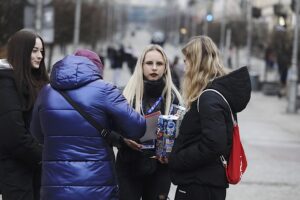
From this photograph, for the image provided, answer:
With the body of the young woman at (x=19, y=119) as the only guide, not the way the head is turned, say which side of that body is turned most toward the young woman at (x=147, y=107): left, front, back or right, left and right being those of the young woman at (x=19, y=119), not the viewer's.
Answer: front

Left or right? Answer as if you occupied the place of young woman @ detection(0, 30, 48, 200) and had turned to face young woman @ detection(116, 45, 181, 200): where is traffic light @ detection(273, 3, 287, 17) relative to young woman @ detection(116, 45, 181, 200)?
left

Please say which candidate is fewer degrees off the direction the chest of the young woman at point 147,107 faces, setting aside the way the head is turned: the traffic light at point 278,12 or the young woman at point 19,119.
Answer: the young woman

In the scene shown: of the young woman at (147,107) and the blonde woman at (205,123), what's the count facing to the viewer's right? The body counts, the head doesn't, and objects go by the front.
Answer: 0

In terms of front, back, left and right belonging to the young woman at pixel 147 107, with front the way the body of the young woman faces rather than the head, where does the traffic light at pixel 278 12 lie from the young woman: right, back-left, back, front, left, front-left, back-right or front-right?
back

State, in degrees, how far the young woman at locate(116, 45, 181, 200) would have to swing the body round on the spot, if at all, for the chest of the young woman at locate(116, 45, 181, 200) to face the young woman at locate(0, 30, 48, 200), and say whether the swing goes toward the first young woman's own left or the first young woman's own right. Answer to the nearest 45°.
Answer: approximately 45° to the first young woman's own right

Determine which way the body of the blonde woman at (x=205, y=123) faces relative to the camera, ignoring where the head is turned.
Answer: to the viewer's left

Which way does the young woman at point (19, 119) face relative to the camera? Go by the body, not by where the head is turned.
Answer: to the viewer's right

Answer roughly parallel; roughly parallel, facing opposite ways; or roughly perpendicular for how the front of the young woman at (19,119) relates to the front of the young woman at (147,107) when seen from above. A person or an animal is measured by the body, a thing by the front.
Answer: roughly perpendicular

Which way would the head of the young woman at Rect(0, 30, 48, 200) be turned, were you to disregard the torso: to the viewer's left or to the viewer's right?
to the viewer's right

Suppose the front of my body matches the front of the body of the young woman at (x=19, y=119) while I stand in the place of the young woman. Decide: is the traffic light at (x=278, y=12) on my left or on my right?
on my left

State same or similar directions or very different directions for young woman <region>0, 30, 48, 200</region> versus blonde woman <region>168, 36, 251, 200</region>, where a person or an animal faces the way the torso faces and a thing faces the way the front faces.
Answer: very different directions

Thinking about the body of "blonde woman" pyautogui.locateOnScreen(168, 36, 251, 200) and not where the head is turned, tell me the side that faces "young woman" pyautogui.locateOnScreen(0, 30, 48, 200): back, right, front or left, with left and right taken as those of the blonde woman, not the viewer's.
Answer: front
